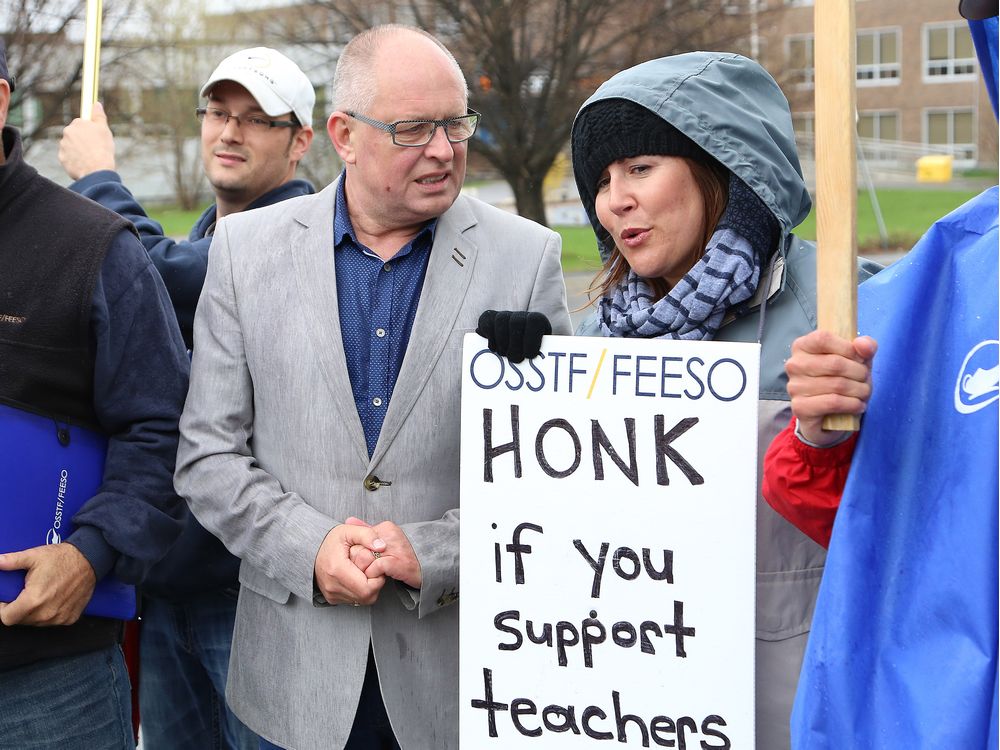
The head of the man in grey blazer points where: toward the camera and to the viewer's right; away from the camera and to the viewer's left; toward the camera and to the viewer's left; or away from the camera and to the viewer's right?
toward the camera and to the viewer's right

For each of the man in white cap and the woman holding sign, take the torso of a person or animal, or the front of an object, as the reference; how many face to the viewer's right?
0

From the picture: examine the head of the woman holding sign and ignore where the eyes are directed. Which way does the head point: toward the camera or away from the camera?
toward the camera

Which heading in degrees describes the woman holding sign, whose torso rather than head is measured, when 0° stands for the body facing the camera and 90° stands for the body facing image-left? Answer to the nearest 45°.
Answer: approximately 45°

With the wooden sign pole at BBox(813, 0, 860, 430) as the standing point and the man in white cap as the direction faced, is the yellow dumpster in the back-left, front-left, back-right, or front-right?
front-right

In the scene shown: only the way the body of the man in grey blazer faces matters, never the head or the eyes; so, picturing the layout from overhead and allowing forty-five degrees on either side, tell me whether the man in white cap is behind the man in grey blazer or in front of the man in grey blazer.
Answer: behind

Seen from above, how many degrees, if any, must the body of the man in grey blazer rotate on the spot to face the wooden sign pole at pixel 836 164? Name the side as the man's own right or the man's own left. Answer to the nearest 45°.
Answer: approximately 45° to the man's own left

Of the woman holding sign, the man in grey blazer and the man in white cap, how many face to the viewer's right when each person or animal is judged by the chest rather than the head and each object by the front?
0

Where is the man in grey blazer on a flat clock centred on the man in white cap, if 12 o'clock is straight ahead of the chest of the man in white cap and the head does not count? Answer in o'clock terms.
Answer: The man in grey blazer is roughly at 10 o'clock from the man in white cap.

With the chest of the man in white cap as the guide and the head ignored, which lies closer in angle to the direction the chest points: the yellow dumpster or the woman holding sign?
the woman holding sign

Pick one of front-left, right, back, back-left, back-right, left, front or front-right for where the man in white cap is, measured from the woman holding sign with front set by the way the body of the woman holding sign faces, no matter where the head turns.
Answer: right

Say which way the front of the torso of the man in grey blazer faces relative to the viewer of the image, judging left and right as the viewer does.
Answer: facing the viewer

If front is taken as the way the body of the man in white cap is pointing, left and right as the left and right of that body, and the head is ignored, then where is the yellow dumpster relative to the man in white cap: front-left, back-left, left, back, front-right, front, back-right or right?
back

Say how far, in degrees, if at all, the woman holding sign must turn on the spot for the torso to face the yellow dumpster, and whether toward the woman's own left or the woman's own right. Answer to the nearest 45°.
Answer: approximately 135° to the woman's own right

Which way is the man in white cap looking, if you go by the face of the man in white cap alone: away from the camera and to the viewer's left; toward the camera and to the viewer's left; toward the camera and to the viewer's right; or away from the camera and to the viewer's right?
toward the camera and to the viewer's left
